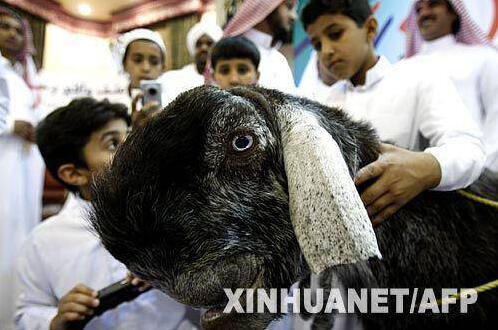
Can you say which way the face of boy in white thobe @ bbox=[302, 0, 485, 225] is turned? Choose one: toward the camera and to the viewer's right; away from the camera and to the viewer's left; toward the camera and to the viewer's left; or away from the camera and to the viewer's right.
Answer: toward the camera and to the viewer's left

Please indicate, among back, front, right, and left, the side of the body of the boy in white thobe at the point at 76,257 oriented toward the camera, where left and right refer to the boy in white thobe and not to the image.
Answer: right

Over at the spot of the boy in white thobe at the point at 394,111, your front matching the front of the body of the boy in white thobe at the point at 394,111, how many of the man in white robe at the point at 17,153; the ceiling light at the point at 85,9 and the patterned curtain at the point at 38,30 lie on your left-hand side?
0

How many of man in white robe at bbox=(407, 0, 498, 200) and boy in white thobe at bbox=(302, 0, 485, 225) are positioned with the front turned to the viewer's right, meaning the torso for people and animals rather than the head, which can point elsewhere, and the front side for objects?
0

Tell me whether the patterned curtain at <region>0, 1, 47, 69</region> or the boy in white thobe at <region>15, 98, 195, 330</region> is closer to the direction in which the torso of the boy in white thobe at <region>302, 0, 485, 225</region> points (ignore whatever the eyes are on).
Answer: the boy in white thobe

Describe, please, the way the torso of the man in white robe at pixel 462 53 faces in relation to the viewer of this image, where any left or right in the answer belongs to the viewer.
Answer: facing the viewer and to the left of the viewer

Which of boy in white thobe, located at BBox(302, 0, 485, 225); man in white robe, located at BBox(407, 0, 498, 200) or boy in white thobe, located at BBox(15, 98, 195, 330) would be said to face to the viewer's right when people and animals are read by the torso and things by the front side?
boy in white thobe, located at BBox(15, 98, 195, 330)

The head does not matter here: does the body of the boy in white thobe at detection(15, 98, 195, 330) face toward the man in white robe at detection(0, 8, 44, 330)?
no

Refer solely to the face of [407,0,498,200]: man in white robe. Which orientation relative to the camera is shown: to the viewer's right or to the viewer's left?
to the viewer's left

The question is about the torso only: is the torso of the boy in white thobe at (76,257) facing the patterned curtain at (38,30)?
no

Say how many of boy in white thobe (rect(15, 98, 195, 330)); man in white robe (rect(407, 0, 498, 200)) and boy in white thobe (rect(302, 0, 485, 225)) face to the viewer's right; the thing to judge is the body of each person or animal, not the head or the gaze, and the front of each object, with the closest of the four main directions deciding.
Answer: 1

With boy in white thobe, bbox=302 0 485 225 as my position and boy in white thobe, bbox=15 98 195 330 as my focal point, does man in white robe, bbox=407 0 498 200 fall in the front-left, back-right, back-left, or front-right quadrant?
back-right
